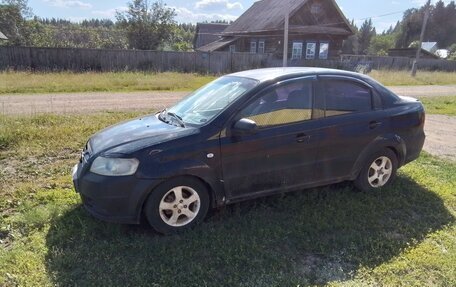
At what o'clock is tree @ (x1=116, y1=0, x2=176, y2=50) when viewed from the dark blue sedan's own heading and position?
The tree is roughly at 4 o'clock from the dark blue sedan.

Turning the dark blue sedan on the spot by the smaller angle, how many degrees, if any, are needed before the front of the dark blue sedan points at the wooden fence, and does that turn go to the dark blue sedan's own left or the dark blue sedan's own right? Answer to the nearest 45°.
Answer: approximately 135° to the dark blue sedan's own right

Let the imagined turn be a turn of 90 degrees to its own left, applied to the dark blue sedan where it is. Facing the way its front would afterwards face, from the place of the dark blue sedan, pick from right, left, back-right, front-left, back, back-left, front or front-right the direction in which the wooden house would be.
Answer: back-left
